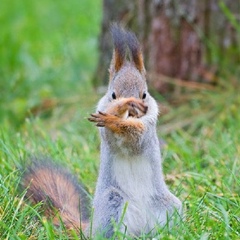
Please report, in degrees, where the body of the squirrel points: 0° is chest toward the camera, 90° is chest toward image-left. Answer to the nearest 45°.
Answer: approximately 0°

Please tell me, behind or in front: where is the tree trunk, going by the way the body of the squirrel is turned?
behind
